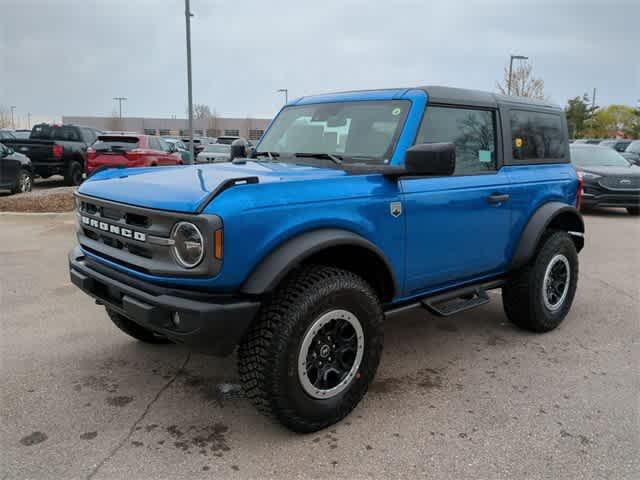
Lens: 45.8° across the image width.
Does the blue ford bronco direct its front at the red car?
no

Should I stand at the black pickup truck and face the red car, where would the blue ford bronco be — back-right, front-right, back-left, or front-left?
front-right

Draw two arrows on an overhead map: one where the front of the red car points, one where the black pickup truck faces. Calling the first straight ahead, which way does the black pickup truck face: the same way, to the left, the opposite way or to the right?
the same way

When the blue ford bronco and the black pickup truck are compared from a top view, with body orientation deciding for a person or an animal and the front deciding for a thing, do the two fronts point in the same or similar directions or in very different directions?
very different directions

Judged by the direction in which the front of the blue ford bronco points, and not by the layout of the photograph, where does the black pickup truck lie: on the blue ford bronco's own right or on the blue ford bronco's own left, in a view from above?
on the blue ford bronco's own right

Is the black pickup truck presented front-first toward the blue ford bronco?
no

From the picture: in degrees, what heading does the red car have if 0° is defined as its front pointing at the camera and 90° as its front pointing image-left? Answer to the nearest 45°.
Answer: approximately 225°

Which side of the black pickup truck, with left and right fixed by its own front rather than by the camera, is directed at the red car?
right

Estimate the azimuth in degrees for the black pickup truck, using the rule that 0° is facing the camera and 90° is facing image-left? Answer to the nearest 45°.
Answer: approximately 225°

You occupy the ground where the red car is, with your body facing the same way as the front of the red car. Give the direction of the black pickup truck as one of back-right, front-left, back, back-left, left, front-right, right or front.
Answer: left

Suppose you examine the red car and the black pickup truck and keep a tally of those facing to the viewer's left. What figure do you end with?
0

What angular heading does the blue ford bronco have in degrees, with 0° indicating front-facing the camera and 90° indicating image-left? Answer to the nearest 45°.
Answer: approximately 45°

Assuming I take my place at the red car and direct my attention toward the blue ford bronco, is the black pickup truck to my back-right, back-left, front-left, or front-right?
back-right

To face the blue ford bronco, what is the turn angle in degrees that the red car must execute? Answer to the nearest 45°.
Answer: approximately 135° to its right
